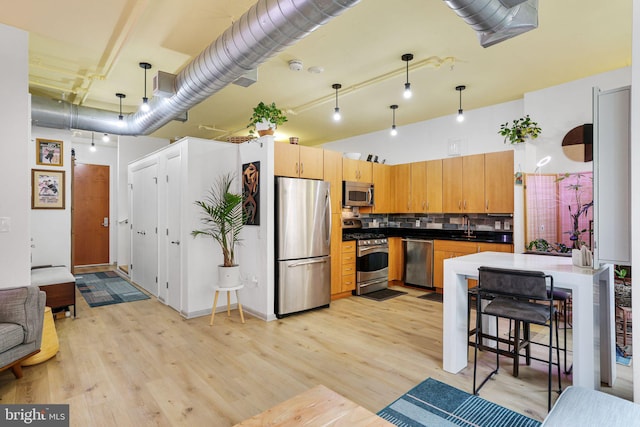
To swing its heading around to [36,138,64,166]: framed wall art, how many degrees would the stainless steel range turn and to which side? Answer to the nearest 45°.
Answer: approximately 135° to its right

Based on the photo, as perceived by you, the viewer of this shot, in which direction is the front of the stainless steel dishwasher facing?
facing the viewer and to the left of the viewer

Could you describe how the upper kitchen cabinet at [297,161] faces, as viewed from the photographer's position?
facing the viewer and to the right of the viewer

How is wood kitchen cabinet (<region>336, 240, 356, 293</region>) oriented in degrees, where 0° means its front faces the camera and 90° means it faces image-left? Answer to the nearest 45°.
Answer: approximately 315°

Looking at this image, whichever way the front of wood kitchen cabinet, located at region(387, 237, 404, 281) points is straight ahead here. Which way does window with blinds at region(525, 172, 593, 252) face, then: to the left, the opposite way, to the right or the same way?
the same way

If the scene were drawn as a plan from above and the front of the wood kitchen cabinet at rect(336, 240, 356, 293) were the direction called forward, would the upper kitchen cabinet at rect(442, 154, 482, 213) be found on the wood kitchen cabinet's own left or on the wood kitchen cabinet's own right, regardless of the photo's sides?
on the wood kitchen cabinet's own left

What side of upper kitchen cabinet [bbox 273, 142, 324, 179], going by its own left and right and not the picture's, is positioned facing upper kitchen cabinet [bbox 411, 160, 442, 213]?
left

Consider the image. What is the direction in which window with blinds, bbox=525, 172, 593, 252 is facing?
toward the camera

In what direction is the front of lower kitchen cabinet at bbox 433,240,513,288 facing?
toward the camera

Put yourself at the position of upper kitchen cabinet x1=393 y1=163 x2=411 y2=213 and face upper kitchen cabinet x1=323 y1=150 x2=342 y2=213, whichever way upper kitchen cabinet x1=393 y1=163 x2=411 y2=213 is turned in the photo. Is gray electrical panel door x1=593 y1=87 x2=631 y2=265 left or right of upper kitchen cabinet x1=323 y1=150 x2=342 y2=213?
left

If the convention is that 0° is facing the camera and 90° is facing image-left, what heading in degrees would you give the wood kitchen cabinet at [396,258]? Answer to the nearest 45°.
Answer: approximately 45°

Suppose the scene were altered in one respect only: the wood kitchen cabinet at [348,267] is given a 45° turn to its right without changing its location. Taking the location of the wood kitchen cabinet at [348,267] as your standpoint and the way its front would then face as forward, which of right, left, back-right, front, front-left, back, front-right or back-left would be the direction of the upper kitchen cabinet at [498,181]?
left

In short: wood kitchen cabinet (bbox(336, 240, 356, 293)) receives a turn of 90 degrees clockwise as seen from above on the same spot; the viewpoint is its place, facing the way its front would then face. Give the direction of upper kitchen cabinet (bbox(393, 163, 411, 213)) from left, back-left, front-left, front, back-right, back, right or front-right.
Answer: back
